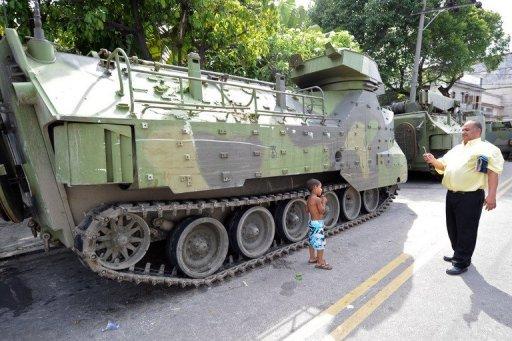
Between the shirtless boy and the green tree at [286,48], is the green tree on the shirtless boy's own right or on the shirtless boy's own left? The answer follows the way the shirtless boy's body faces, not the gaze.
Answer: on the shirtless boy's own left

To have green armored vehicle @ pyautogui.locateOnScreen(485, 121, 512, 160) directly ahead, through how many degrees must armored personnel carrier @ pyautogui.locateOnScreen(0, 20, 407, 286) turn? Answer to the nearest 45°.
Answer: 0° — it already faces it

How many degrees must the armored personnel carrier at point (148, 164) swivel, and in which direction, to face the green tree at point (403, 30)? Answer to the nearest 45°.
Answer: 0° — it already faces it

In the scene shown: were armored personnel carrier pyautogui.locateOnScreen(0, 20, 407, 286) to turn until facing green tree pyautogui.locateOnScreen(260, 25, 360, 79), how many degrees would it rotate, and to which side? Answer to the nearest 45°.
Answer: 0° — it already faces it

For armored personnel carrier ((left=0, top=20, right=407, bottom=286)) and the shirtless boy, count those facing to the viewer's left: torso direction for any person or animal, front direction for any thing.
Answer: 0

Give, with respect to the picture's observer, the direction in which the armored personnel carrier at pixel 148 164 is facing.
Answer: facing away from the viewer and to the right of the viewer

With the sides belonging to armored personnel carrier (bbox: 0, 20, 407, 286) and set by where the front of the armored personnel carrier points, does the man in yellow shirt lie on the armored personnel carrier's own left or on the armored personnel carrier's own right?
on the armored personnel carrier's own right
